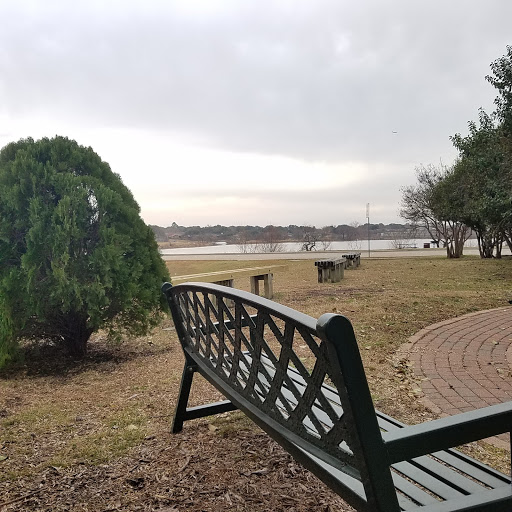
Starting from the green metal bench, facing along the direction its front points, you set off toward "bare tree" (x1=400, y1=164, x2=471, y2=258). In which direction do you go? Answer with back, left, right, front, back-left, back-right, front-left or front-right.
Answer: front-left

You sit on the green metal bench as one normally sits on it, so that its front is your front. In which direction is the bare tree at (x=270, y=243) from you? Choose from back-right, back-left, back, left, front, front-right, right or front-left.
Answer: front-left

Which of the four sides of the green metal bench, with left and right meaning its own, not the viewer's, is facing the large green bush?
left

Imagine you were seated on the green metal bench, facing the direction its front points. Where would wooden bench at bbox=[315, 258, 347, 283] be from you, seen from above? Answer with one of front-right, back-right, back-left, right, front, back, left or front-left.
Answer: front-left

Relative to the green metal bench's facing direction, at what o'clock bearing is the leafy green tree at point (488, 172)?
The leafy green tree is roughly at 11 o'clock from the green metal bench.

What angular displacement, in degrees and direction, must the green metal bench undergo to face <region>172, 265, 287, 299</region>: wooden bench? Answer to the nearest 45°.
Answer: approximately 45° to its left

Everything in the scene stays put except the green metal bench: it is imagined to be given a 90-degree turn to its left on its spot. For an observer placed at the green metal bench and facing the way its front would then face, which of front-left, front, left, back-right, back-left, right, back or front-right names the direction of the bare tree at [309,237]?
front-right

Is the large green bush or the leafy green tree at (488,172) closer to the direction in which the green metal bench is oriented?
the leafy green tree

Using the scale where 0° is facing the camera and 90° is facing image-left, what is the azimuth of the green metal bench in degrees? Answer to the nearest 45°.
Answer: approximately 225°
